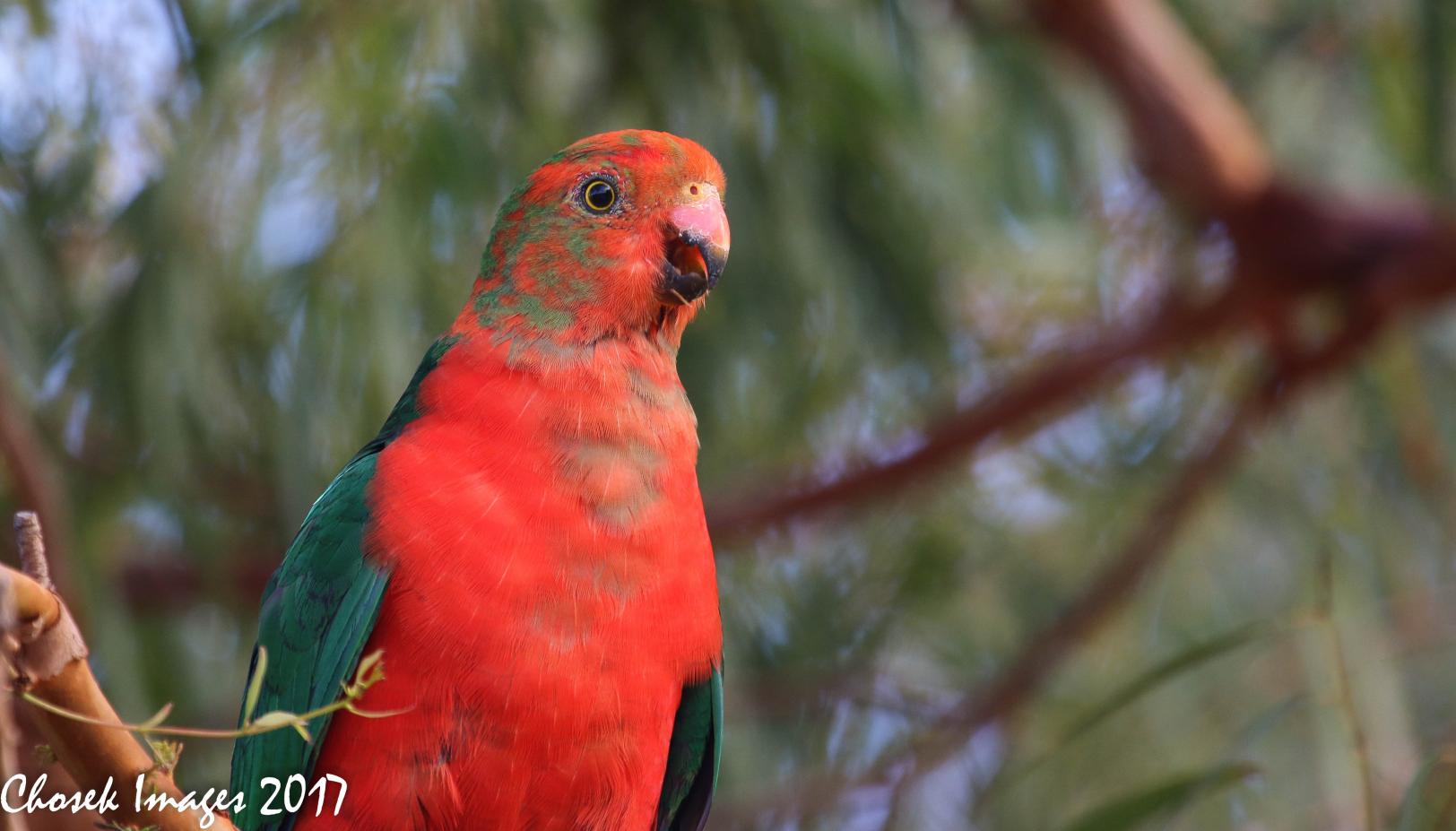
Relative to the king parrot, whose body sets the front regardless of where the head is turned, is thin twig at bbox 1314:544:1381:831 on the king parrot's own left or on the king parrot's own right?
on the king parrot's own left

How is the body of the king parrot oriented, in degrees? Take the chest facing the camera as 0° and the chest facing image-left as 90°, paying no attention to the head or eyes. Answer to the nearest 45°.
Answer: approximately 315°

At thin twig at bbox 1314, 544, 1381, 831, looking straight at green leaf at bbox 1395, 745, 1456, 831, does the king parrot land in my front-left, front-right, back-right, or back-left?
back-right

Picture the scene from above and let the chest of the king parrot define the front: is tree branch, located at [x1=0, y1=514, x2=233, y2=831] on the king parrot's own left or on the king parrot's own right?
on the king parrot's own right

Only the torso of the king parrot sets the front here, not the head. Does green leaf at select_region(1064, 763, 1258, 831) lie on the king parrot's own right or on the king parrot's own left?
on the king parrot's own left

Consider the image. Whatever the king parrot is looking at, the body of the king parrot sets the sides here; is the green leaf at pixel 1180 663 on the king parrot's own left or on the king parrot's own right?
on the king parrot's own left

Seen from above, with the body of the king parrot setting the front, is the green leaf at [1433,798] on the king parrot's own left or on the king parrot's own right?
on the king parrot's own left
